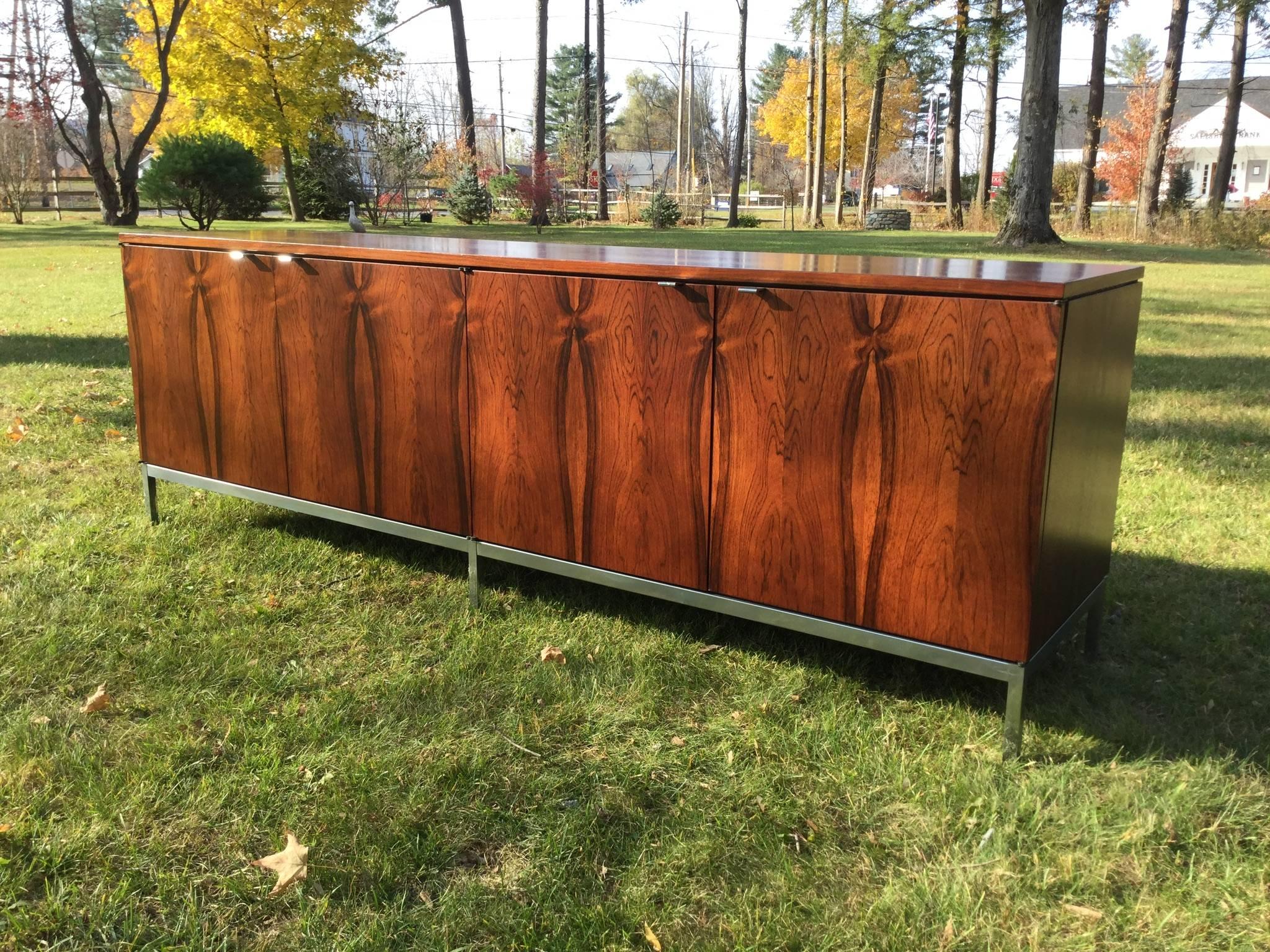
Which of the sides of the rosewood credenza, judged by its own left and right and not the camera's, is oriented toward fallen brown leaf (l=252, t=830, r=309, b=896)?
front

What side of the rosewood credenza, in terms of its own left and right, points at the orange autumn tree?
back

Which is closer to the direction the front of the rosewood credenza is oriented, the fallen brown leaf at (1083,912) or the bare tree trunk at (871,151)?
the fallen brown leaf

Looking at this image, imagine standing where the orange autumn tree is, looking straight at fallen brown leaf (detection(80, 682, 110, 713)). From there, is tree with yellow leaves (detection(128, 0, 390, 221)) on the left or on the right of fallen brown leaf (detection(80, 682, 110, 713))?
right

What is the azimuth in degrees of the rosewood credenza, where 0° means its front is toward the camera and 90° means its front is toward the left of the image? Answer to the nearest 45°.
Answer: approximately 45°

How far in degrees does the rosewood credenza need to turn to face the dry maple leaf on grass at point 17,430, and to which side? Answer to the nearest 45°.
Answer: approximately 90° to its right

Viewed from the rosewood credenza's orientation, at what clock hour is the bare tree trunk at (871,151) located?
The bare tree trunk is roughly at 5 o'clock from the rosewood credenza.

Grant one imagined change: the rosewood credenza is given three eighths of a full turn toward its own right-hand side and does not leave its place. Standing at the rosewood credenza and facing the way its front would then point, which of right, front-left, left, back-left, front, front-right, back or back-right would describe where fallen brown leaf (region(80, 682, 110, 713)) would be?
left

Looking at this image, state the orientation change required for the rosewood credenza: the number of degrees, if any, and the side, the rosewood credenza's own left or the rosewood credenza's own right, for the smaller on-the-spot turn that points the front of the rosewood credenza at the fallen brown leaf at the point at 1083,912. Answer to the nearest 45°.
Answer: approximately 90° to the rosewood credenza's own left

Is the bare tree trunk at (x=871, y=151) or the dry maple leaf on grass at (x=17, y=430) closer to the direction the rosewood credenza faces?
the dry maple leaf on grass

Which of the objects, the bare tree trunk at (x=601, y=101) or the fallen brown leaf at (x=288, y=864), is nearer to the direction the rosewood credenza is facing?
the fallen brown leaf

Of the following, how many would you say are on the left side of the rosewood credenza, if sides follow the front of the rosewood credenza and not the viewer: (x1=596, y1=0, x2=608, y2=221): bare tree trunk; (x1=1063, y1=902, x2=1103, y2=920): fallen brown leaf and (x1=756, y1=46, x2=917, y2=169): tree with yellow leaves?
1

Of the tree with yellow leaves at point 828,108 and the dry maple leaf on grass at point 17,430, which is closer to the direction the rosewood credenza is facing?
the dry maple leaf on grass

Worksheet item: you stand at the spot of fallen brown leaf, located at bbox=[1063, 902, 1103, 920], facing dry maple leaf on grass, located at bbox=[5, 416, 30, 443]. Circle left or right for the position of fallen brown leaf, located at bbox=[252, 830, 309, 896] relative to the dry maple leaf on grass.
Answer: left
